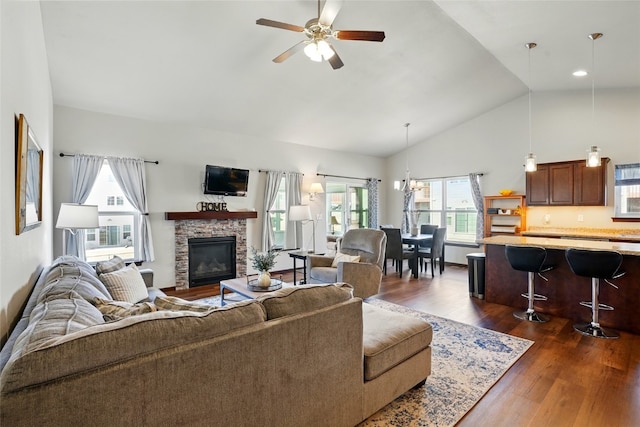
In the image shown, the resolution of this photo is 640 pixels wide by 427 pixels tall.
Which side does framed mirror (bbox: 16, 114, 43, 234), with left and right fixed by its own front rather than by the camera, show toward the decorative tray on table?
front

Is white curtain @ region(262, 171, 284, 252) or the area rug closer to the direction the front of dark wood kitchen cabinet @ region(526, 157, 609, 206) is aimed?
the area rug

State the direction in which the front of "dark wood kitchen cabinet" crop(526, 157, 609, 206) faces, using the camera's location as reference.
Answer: facing the viewer

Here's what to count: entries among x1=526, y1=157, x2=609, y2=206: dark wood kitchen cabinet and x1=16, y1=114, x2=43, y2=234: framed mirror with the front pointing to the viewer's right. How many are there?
1

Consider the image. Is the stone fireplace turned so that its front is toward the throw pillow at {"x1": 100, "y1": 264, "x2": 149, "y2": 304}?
no

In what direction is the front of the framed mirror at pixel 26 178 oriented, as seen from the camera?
facing to the right of the viewer

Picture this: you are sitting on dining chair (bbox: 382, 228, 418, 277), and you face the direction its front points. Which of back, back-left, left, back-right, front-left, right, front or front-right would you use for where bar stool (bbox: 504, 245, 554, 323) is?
right

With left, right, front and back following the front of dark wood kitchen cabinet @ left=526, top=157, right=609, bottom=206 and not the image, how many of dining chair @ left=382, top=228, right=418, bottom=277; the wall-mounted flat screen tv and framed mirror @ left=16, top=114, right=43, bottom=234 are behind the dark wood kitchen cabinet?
0

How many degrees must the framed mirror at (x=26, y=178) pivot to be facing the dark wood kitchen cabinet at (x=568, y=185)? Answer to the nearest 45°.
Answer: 0° — it already faces it

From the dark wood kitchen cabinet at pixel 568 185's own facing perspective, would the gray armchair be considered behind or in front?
in front

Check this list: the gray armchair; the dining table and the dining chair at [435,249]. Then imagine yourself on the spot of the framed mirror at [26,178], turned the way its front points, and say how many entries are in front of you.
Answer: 3

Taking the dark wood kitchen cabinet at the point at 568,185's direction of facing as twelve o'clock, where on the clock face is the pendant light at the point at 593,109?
The pendant light is roughly at 12 o'clock from the dark wood kitchen cabinet.

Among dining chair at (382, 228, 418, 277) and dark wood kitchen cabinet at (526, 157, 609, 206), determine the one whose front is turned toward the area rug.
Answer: the dark wood kitchen cabinet

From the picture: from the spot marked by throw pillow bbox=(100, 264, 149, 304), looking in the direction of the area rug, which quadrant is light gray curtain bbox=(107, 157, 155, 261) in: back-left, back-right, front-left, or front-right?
back-left

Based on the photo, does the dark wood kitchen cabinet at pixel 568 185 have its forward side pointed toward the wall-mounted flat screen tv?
no

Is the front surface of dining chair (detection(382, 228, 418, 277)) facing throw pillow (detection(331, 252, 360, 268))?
no

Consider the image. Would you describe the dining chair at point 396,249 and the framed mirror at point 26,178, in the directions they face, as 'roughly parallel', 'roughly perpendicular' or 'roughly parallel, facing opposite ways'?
roughly parallel
